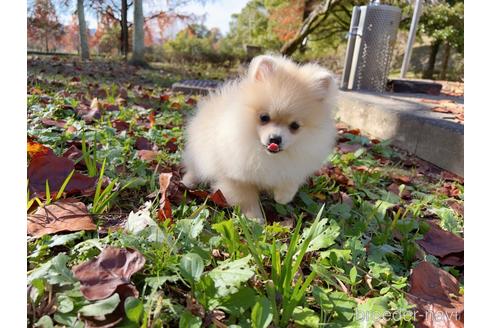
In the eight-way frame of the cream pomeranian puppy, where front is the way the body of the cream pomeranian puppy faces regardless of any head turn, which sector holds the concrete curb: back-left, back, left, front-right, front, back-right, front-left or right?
left

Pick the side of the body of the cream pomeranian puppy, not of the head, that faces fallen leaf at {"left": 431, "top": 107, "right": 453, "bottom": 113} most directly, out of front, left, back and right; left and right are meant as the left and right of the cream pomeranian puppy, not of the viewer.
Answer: left

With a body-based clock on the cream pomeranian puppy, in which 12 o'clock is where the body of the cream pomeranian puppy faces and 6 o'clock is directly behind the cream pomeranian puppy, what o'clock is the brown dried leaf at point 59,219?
The brown dried leaf is roughly at 3 o'clock from the cream pomeranian puppy.

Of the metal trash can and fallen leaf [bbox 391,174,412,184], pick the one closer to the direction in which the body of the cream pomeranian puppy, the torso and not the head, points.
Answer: the fallen leaf

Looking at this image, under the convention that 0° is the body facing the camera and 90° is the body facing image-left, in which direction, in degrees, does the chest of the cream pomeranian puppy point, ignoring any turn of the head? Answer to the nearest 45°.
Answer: approximately 315°

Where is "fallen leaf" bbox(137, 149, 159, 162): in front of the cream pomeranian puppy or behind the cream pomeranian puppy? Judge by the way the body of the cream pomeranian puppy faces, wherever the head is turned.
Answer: behind

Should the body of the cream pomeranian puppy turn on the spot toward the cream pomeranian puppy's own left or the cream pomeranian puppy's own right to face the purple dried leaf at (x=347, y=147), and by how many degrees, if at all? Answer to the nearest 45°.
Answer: approximately 90° to the cream pomeranian puppy's own left

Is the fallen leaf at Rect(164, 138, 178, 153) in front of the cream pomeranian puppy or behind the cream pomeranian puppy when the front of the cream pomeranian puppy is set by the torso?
behind
